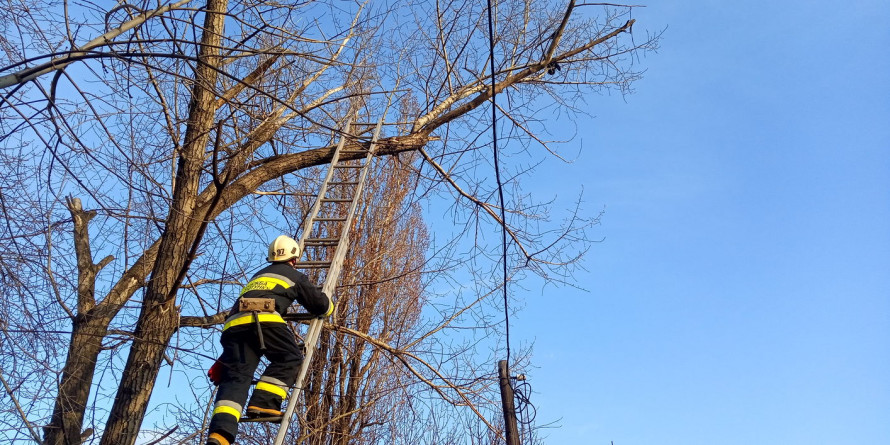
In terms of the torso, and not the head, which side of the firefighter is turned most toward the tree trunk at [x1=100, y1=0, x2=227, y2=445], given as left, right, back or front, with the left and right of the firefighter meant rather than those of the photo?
left

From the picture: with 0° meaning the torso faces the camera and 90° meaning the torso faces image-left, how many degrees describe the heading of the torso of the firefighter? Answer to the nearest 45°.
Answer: approximately 225°

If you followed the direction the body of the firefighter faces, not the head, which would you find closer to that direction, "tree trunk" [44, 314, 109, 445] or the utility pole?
the utility pole

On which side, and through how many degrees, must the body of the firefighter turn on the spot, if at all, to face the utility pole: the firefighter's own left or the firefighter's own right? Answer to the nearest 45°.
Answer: approximately 45° to the firefighter's own right

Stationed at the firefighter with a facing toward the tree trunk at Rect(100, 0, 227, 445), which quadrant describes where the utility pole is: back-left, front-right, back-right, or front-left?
back-right

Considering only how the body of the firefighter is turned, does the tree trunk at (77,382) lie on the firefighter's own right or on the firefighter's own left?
on the firefighter's own left

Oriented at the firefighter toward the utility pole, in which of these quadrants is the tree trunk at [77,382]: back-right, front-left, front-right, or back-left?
back-left
